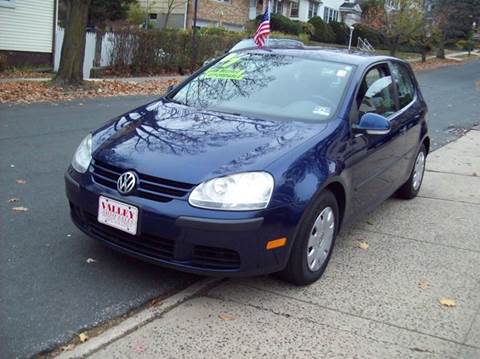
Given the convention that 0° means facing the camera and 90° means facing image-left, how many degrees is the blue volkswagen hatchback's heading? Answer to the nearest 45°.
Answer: approximately 45°

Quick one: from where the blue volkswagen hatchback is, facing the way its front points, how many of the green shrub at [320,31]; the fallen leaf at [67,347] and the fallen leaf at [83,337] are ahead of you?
2

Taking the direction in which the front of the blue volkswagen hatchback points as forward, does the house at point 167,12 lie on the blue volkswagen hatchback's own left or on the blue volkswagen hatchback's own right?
on the blue volkswagen hatchback's own right

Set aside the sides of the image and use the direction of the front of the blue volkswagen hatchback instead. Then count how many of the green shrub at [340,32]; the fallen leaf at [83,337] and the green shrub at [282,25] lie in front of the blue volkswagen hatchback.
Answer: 1

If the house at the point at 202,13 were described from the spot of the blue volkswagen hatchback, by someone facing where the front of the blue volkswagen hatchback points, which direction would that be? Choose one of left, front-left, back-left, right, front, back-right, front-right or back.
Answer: back-right

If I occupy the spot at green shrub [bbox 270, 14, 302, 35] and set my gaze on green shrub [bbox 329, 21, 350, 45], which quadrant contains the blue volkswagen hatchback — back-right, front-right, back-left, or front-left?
back-right

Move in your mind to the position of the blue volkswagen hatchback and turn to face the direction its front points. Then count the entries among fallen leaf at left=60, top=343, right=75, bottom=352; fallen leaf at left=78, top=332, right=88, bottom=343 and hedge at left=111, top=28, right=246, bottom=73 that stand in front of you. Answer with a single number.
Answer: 2

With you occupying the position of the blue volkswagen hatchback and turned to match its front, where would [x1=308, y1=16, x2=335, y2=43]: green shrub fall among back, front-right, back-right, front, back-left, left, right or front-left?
back-right
